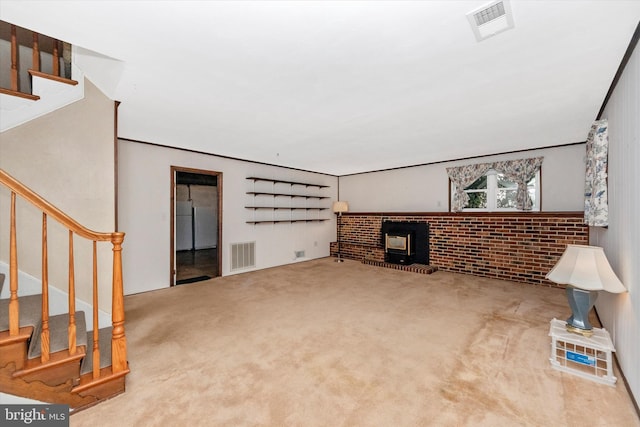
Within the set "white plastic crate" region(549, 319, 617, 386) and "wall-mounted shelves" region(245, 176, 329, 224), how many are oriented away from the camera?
0

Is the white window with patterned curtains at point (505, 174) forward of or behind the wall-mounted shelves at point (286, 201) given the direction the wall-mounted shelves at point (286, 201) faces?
forward

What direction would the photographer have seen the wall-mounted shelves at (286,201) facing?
facing the viewer and to the right of the viewer

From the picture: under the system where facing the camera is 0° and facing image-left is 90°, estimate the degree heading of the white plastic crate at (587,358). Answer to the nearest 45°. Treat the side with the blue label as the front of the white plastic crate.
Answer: approximately 45°

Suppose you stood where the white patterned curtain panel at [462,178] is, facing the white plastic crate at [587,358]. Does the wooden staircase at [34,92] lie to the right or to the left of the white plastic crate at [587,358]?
right

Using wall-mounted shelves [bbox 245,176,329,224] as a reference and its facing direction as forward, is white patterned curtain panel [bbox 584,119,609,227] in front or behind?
in front

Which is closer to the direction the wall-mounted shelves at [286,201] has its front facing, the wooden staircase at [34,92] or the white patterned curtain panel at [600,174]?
the white patterned curtain panel

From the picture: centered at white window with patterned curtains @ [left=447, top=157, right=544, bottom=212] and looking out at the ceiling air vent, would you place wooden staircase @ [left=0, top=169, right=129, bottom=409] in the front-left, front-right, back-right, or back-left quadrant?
front-right

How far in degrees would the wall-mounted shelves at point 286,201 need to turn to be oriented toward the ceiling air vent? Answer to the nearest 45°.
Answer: approximately 45° to its right

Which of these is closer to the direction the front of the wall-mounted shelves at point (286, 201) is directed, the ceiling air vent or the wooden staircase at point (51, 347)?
the ceiling air vent
